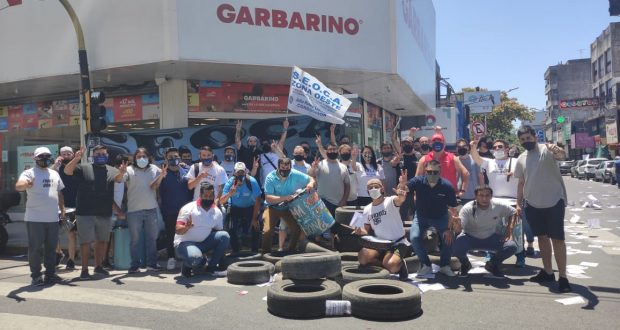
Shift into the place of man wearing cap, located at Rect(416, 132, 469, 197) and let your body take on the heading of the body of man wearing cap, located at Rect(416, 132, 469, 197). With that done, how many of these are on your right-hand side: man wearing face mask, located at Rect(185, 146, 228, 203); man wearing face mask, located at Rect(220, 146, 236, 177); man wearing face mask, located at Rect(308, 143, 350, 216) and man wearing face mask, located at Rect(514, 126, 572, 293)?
3

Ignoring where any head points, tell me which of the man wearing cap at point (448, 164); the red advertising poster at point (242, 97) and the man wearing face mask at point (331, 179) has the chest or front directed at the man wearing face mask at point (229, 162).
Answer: the red advertising poster

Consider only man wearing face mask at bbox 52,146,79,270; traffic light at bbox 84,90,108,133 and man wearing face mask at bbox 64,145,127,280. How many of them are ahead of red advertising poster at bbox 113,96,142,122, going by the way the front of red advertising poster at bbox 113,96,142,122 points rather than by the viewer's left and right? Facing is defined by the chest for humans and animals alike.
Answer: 3

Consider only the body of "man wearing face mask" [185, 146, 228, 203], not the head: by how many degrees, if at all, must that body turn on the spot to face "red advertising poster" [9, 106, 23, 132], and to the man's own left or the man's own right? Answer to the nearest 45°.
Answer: approximately 135° to the man's own right

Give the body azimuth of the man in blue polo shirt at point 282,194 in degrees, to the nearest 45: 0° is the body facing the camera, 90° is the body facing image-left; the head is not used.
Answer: approximately 0°

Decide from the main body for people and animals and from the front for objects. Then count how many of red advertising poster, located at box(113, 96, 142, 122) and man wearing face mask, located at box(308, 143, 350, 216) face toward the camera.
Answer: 2

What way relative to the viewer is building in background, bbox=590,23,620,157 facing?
to the viewer's left

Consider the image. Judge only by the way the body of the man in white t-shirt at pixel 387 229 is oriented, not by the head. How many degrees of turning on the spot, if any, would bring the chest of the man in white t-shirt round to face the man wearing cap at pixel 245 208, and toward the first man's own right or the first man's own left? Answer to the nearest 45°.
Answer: approximately 90° to the first man's own right

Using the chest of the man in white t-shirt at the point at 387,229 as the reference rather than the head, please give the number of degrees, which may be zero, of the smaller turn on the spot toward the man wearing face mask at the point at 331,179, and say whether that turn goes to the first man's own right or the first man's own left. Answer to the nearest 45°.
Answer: approximately 90° to the first man's own right

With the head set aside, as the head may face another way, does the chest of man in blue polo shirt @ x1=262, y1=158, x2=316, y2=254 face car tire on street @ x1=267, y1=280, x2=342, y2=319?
yes
